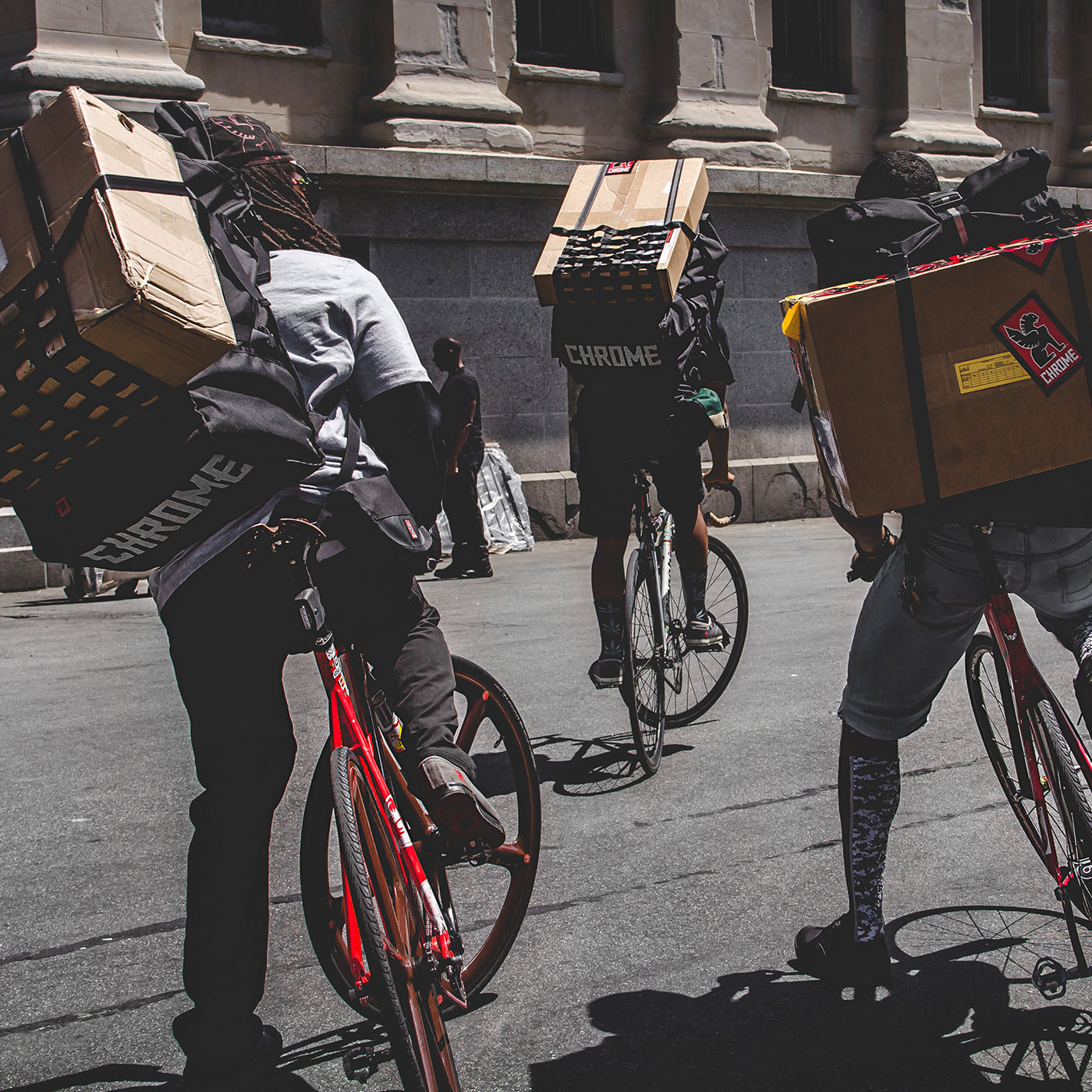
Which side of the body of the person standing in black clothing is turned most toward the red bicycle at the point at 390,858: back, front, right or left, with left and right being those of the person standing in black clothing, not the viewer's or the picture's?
left

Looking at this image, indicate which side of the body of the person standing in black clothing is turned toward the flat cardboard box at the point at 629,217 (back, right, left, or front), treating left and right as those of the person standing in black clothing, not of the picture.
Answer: left

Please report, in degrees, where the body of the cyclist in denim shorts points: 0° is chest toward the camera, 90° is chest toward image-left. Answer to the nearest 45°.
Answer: approximately 135°

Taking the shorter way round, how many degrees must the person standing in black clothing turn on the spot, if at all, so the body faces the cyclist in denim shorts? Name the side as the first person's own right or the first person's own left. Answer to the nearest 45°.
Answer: approximately 90° to the first person's own left

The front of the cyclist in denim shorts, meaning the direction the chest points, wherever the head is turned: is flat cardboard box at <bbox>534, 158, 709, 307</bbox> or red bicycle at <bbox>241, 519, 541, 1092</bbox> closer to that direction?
the flat cardboard box

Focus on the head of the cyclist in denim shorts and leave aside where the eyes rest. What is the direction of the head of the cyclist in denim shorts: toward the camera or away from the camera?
away from the camera

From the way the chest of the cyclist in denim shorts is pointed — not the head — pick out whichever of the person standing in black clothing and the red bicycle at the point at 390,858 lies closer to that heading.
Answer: the person standing in black clothing

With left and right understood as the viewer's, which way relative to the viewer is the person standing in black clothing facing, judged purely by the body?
facing to the left of the viewer

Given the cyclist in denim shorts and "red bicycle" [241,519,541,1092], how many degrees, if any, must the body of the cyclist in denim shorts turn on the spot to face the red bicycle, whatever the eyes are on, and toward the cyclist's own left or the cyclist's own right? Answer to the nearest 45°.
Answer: approximately 90° to the cyclist's own left

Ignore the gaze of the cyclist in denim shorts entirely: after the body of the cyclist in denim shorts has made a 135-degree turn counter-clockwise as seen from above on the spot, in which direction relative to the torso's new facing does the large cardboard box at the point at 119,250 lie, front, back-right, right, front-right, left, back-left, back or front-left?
front-right
